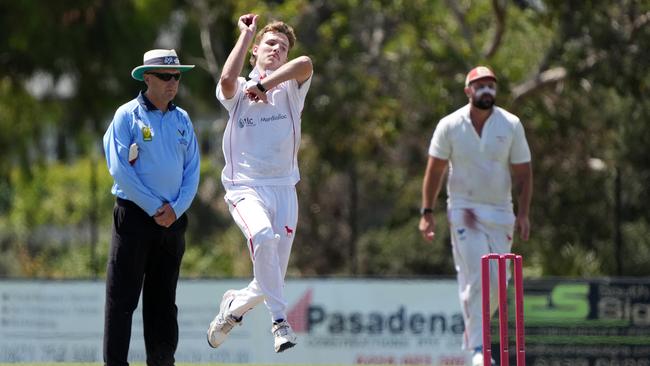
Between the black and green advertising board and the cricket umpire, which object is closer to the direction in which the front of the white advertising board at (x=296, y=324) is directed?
the cricket umpire

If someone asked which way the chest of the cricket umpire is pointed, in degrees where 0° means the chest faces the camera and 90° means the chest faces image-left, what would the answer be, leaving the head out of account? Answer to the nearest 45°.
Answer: approximately 315°

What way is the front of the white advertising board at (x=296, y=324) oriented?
toward the camera

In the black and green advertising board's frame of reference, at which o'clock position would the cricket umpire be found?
The cricket umpire is roughly at 1 o'clock from the black and green advertising board.

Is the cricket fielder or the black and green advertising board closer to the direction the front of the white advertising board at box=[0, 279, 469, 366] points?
the cricket fielder

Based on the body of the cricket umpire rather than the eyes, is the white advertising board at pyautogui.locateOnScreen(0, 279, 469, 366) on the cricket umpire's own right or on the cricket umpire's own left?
on the cricket umpire's own left

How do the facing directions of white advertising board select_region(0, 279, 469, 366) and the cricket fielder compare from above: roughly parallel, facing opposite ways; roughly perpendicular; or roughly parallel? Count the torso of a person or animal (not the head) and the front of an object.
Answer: roughly parallel

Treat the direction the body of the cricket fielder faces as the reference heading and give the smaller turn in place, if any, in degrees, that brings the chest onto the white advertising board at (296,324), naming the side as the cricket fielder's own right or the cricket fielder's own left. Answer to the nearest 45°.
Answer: approximately 135° to the cricket fielder's own right

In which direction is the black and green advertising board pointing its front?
toward the camera

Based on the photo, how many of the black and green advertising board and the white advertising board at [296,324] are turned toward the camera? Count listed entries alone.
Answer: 2

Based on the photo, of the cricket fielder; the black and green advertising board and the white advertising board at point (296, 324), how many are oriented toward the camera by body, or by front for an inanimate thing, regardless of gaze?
3
